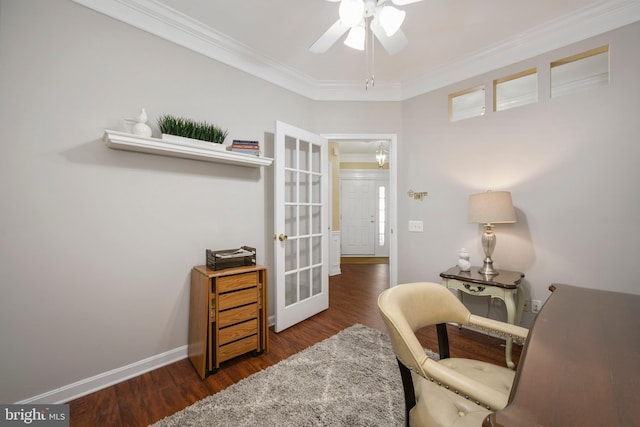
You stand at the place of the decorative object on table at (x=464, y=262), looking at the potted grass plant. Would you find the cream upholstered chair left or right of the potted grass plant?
left

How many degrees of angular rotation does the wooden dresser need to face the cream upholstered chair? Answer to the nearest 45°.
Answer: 0° — it already faces it

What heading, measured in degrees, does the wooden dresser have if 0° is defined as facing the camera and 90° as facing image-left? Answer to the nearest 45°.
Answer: approximately 315°

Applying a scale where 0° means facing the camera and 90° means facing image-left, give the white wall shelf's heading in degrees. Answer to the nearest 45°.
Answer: approximately 315°

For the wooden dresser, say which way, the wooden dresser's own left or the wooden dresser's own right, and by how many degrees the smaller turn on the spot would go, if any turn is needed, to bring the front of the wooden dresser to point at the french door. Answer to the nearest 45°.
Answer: approximately 90° to the wooden dresser's own left
